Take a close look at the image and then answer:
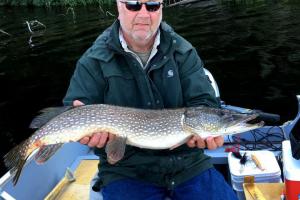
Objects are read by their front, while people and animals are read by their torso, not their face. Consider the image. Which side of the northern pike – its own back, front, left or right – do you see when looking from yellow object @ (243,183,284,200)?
front

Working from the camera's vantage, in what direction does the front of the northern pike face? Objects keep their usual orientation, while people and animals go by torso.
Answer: facing to the right of the viewer

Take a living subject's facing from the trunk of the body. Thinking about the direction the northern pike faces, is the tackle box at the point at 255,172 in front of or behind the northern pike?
in front
